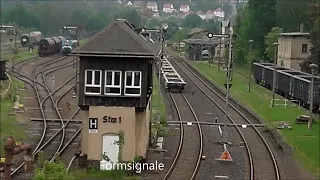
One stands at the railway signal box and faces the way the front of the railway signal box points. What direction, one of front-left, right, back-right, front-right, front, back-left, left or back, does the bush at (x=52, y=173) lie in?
front

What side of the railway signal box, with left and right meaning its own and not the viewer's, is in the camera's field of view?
front

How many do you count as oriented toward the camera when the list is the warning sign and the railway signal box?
2

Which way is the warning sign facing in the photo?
toward the camera

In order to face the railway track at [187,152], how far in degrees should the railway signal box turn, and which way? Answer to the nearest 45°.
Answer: approximately 135° to its left

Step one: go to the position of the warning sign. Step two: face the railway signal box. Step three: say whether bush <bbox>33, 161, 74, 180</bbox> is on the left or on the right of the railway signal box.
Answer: left

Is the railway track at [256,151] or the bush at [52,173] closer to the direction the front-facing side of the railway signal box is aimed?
the bush

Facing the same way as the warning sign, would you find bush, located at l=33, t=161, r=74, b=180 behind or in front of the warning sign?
in front

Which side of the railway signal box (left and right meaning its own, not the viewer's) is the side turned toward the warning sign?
left
